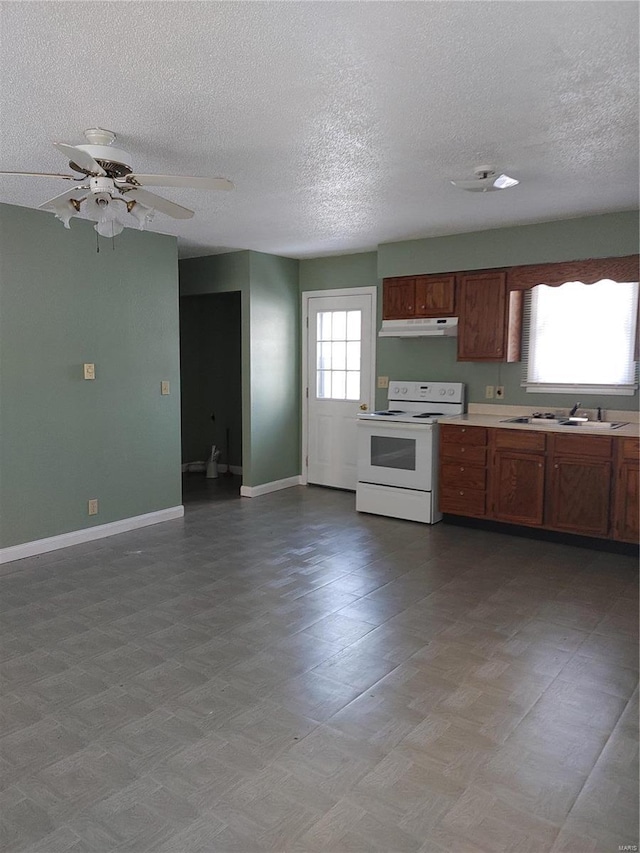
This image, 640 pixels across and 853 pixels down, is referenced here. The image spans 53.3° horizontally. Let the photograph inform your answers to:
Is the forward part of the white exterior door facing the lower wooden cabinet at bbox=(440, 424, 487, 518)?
no

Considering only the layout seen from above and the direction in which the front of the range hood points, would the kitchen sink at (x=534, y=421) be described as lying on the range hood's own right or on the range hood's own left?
on the range hood's own left

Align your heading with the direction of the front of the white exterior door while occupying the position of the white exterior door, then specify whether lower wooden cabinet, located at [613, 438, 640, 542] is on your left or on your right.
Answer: on your left

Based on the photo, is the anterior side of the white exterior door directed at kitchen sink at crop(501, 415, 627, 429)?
no

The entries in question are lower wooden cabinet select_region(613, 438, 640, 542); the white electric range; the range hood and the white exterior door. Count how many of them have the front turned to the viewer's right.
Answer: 0

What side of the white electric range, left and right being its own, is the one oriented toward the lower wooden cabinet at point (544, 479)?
left

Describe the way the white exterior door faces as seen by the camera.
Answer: facing the viewer and to the left of the viewer

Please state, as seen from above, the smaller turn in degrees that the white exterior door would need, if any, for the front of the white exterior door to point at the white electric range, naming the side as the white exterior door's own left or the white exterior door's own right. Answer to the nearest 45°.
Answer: approximately 90° to the white exterior door's own left

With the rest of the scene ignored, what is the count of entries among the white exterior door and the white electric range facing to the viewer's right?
0

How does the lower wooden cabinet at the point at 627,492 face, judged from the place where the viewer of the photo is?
facing the viewer

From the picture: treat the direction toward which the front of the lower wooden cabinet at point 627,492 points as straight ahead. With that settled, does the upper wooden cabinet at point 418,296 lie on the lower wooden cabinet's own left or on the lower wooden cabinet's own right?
on the lower wooden cabinet's own right

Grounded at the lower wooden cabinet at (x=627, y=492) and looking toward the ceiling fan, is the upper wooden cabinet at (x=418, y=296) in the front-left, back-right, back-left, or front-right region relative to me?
front-right

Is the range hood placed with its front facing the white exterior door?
no

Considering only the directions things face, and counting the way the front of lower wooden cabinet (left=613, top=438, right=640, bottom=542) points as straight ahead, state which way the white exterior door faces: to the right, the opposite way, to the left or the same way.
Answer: the same way

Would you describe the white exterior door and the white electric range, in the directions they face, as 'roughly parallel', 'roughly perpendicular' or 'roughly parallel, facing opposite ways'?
roughly parallel

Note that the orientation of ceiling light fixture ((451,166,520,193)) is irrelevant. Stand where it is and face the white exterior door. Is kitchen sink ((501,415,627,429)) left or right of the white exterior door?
right

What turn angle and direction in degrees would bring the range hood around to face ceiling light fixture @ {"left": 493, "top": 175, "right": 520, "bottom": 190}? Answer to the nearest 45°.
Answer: approximately 45° to its left

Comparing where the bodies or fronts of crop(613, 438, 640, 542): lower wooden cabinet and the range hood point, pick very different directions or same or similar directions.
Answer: same or similar directions

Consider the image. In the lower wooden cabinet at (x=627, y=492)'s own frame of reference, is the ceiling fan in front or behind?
in front
